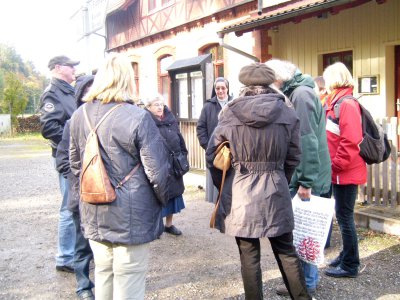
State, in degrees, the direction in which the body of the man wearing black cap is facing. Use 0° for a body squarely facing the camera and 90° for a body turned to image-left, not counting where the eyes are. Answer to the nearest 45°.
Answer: approximately 270°

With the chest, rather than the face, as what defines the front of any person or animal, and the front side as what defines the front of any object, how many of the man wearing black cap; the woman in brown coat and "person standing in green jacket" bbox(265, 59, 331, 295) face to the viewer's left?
1

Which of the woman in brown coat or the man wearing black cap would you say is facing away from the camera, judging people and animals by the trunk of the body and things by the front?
the woman in brown coat

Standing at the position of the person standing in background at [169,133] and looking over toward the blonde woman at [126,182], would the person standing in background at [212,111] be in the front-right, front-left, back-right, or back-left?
back-left

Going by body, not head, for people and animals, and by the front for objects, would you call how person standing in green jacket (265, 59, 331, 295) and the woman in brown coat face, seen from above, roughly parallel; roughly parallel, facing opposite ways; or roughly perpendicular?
roughly perpendicular

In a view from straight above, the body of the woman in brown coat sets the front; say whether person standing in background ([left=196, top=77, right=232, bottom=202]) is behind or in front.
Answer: in front

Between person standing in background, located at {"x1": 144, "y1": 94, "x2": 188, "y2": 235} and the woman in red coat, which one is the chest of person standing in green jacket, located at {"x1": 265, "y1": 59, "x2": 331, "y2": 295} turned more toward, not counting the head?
the person standing in background

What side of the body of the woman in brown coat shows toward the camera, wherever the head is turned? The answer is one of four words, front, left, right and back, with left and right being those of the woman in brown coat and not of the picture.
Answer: back

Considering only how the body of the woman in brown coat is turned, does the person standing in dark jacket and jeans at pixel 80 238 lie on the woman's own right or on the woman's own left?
on the woman's own left

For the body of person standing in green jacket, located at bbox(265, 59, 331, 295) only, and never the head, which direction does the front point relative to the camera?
to the viewer's left

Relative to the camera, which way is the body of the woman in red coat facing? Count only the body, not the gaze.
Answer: to the viewer's left

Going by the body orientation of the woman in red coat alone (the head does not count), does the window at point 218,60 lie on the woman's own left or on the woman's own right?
on the woman's own right
